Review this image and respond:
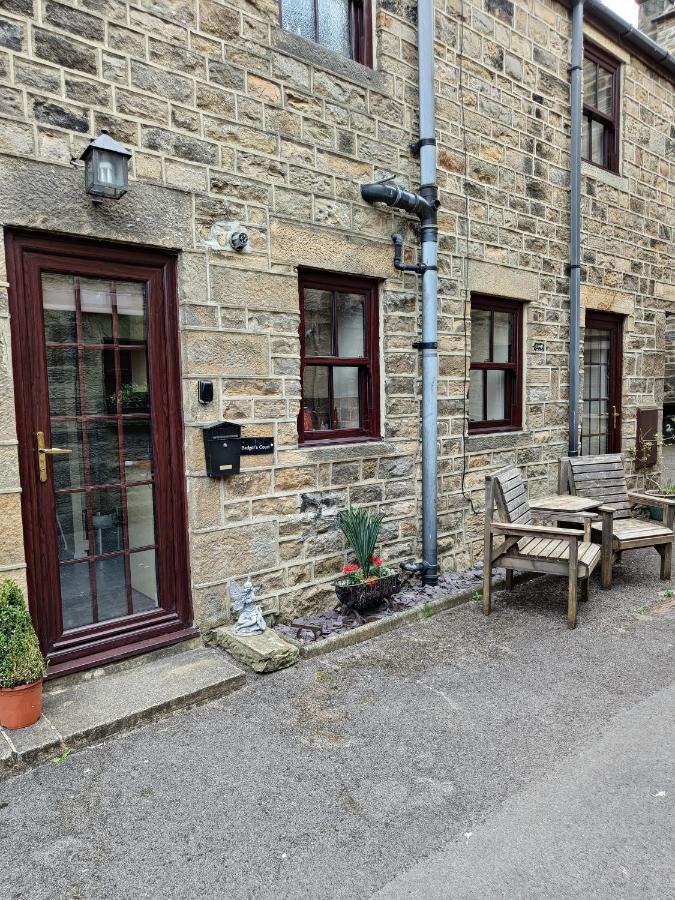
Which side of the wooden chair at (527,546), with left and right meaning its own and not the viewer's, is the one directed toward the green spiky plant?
back

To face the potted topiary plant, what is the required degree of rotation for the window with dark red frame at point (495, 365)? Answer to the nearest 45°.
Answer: approximately 90° to its right

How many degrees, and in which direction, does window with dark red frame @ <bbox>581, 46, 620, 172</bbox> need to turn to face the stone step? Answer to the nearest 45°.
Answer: approximately 90° to its right

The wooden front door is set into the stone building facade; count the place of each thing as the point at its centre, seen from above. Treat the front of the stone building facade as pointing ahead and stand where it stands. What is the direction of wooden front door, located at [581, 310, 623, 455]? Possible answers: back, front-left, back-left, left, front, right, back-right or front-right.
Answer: left

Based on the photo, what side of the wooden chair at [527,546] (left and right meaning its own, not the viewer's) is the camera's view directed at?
right

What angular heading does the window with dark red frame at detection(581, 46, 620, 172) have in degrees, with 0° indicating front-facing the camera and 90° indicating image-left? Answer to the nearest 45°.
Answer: approximately 315°

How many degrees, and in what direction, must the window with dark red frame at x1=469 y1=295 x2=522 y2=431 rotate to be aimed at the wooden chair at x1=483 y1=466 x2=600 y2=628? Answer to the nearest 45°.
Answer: approximately 45° to its right

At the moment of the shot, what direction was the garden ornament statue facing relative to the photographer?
facing the viewer and to the right of the viewer

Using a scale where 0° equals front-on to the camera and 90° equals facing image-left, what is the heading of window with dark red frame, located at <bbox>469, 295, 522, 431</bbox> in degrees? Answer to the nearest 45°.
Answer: approximately 315°

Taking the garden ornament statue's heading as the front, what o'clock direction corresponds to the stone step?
The stone step is roughly at 3 o'clock from the garden ornament statue.

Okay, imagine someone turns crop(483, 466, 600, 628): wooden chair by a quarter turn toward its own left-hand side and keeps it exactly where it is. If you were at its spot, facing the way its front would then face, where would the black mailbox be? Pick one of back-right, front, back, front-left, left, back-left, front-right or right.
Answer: back-left

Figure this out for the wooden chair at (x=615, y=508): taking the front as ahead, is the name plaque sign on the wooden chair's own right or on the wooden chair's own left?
on the wooden chair's own right

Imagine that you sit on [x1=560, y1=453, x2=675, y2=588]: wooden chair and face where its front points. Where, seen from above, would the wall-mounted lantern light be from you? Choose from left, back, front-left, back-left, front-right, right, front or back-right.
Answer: right
